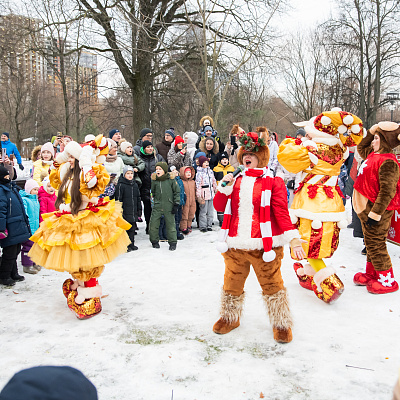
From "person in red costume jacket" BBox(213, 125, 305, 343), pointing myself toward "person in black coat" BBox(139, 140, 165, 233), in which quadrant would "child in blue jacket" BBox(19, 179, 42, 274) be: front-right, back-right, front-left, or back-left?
front-left

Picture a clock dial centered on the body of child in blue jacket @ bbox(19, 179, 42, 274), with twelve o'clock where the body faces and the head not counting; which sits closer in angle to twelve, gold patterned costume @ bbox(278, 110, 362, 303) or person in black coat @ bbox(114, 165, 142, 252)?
the gold patterned costume

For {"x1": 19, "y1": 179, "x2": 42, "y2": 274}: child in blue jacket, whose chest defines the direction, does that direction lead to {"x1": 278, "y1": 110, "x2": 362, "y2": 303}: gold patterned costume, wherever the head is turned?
yes

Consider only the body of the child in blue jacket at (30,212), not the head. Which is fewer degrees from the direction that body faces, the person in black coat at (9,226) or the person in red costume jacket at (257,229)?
the person in red costume jacket

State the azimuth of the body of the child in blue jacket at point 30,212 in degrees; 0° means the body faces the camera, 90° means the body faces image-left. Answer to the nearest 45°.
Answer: approximately 315°

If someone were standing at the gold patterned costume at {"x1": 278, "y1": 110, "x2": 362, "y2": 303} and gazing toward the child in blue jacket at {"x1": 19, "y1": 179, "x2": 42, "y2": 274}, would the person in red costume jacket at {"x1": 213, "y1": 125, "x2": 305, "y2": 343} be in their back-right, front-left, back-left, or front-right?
front-left

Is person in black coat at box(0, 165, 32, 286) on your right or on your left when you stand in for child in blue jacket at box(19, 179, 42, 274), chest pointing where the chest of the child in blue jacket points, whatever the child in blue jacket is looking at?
on your right

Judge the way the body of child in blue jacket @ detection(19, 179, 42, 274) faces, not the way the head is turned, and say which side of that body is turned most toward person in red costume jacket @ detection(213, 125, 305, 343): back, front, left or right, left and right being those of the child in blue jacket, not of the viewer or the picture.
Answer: front

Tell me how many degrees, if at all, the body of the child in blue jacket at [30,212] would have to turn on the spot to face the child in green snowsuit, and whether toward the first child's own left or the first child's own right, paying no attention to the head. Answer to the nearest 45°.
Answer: approximately 45° to the first child's own left

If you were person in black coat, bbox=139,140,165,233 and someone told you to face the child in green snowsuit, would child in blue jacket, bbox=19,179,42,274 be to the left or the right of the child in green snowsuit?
right
